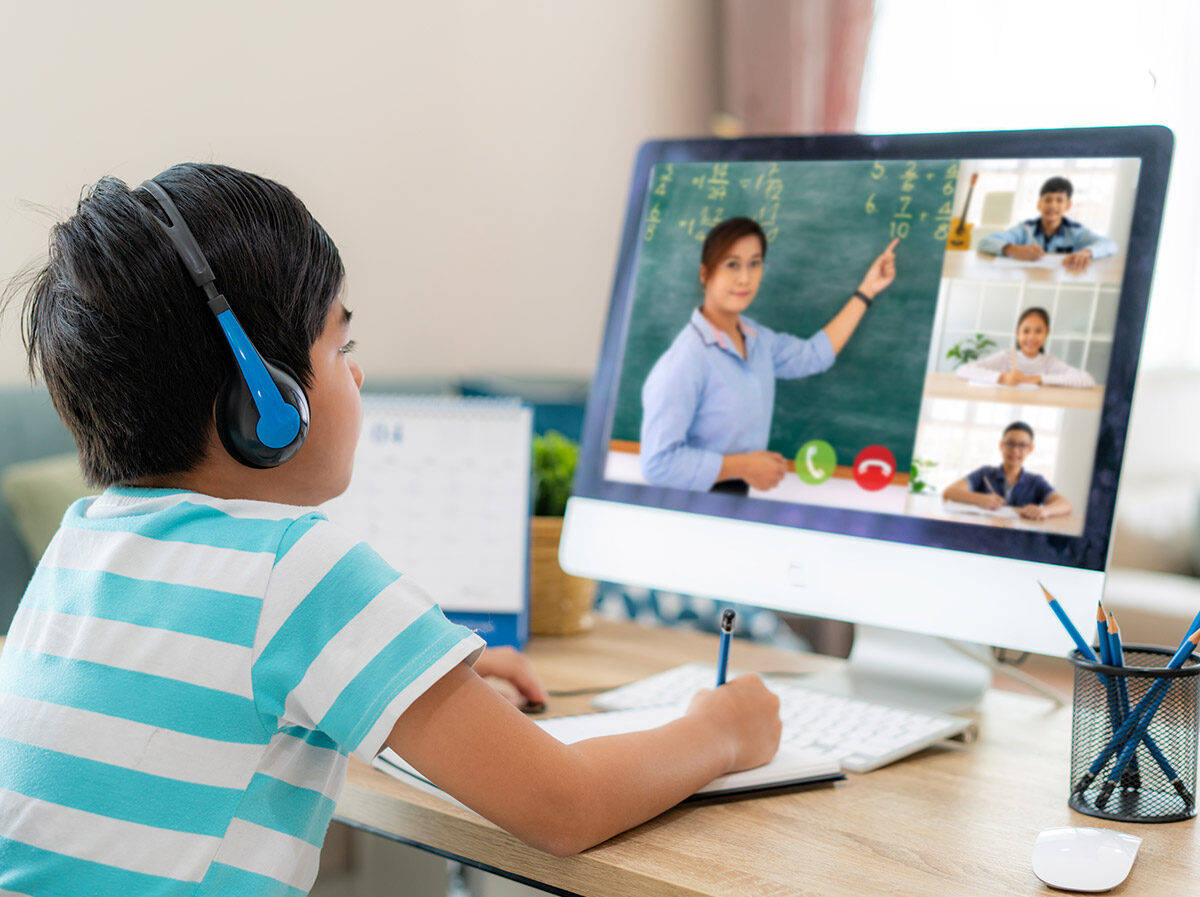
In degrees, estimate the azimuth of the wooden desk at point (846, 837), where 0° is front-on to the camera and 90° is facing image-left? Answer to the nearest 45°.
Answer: approximately 45°

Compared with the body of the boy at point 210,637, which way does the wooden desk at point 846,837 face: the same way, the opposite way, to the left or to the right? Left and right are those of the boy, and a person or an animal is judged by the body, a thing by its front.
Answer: the opposite way

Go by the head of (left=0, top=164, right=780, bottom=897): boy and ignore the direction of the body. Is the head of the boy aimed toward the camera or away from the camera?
away from the camera

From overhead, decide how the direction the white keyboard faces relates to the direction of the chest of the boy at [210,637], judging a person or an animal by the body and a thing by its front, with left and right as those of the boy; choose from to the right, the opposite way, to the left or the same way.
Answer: the opposite way

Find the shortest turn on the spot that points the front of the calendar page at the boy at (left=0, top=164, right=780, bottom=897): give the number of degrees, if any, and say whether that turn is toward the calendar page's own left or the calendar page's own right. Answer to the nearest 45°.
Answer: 0° — it already faces them

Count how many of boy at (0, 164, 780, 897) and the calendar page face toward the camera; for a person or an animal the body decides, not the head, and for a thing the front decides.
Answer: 1
